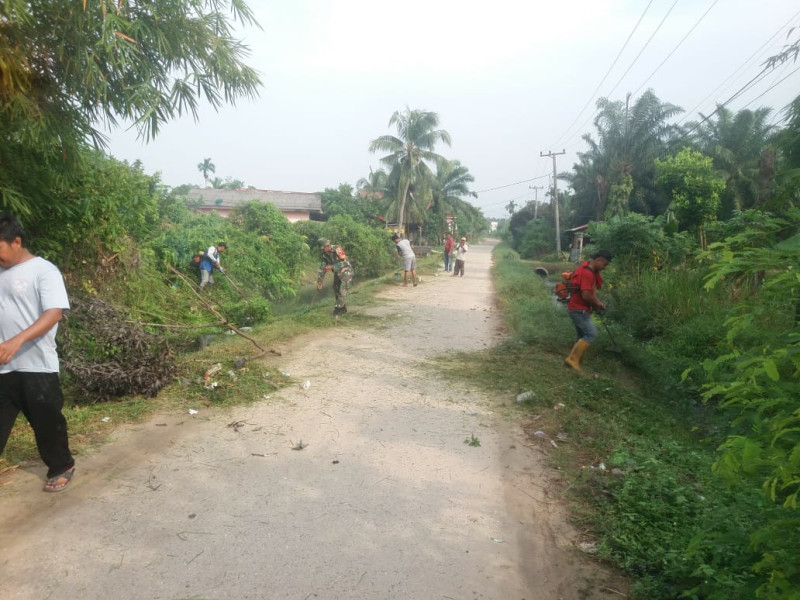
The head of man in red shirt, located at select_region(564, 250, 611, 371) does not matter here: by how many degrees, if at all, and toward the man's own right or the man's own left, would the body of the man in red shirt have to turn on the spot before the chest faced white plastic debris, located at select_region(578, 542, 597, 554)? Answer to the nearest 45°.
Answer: approximately 90° to the man's own right

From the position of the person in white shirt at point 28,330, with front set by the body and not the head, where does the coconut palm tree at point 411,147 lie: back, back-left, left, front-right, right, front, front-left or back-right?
back

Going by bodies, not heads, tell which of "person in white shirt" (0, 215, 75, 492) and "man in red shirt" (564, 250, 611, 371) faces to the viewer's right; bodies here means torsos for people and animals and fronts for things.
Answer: the man in red shirt

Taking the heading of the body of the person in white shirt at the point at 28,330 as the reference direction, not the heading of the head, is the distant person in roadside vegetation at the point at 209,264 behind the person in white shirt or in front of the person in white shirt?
behind

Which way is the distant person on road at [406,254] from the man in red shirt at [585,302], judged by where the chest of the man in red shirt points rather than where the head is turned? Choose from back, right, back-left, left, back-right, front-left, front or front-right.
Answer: back-left

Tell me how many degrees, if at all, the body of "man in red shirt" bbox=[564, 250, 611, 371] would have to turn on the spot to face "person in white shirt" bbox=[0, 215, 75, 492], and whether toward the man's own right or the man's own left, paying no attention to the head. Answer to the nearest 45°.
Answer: approximately 135° to the man's own right

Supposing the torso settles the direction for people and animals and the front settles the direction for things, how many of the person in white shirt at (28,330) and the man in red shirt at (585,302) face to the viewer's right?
1

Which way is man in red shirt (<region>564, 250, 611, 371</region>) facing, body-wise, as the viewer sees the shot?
to the viewer's right
